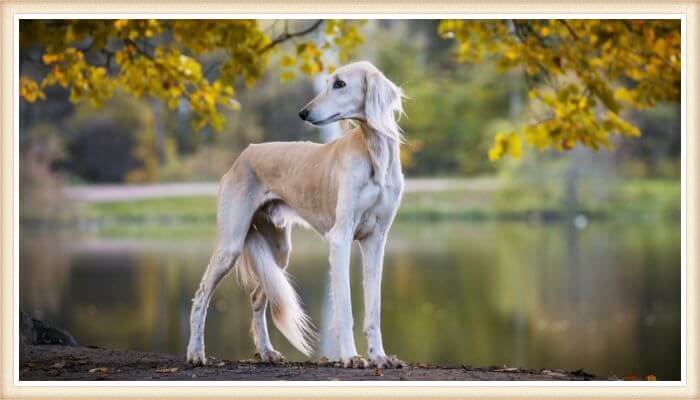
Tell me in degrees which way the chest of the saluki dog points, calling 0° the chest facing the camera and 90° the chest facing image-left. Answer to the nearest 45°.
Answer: approximately 315°

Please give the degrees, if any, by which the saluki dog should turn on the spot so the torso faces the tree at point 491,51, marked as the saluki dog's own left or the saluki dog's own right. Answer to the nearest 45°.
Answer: approximately 90° to the saluki dog's own left
